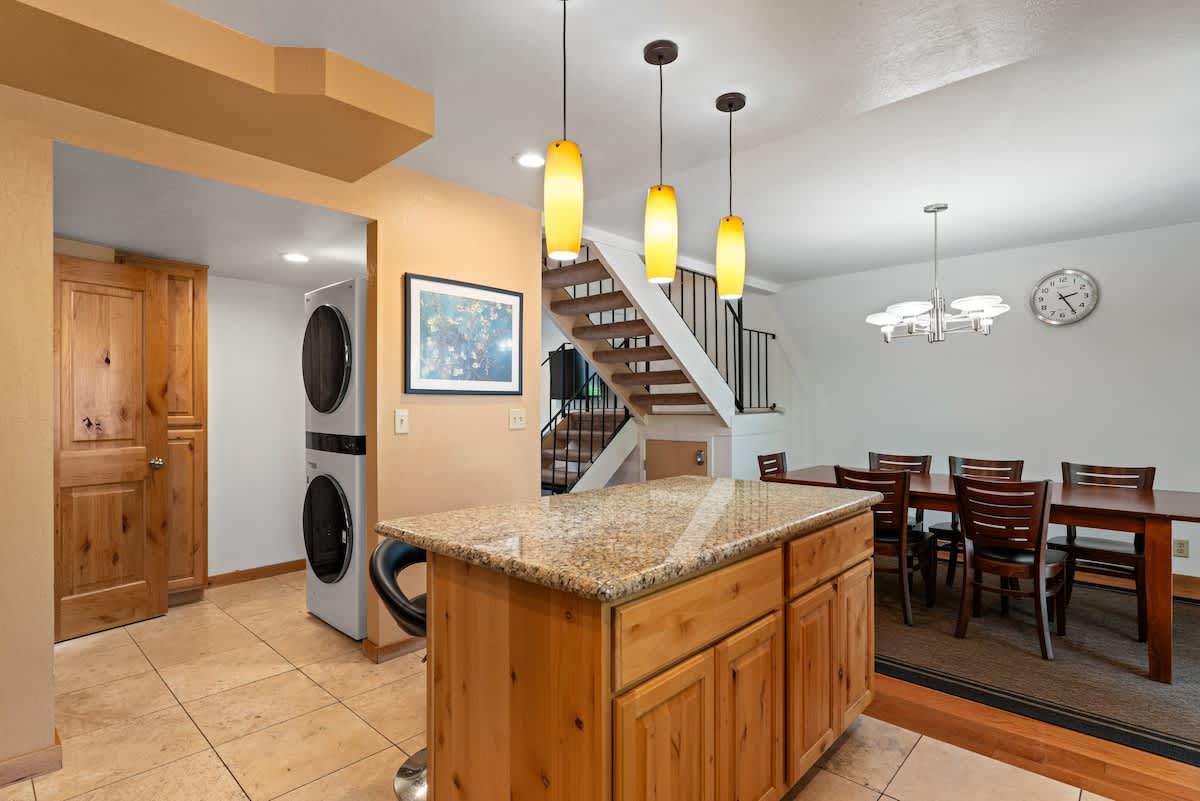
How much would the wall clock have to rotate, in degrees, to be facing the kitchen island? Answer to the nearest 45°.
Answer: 0° — it already faces it

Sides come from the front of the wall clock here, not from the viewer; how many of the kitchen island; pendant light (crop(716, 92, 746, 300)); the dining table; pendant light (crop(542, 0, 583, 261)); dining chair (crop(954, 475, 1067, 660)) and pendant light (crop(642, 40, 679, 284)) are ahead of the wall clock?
6

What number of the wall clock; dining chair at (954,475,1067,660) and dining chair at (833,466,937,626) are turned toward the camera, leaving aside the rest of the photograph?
1

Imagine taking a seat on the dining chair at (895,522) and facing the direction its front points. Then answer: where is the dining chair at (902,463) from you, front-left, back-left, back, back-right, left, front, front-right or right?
front-left

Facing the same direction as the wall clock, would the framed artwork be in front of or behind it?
in front

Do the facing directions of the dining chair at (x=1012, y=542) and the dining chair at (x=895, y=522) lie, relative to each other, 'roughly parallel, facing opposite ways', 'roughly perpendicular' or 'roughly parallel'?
roughly parallel

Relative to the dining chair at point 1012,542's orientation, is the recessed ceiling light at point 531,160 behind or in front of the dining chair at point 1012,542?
behind

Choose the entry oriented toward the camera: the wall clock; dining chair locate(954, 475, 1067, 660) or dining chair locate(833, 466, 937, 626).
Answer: the wall clock

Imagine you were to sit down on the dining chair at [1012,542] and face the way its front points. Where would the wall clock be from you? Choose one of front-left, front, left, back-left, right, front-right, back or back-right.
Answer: front-left

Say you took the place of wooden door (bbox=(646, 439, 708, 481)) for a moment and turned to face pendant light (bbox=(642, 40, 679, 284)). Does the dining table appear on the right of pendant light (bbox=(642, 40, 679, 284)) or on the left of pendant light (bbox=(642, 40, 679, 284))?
left

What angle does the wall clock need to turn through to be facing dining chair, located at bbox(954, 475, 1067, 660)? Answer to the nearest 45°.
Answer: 0° — it already faces it

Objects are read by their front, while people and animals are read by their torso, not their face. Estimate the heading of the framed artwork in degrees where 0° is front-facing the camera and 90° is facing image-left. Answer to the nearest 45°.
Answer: approximately 315°

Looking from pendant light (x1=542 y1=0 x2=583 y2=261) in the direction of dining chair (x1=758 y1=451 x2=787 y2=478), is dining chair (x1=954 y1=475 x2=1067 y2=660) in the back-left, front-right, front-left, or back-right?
front-right

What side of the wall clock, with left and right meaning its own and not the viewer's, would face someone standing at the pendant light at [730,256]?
front

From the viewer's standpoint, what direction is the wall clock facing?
toward the camera
